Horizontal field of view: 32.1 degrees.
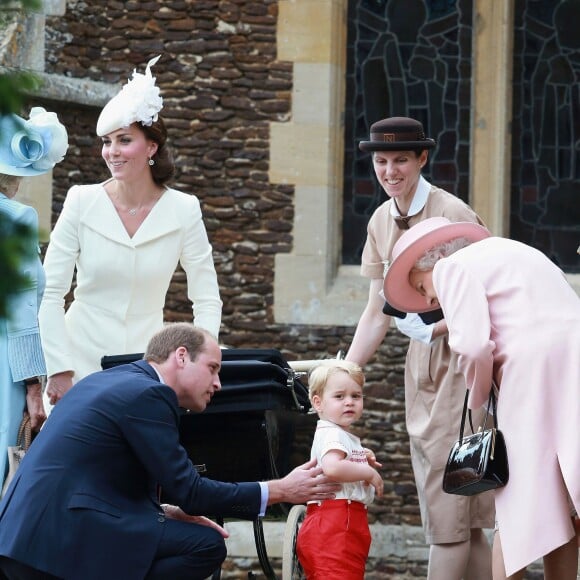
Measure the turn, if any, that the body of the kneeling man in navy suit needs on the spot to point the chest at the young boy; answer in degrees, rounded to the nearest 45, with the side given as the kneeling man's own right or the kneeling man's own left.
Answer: approximately 45° to the kneeling man's own left

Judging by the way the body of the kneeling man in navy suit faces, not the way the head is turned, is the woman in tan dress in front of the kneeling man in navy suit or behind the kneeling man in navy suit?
in front

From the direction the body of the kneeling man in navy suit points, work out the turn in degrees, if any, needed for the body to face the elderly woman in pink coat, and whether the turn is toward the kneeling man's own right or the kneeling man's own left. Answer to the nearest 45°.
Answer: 0° — they already face them

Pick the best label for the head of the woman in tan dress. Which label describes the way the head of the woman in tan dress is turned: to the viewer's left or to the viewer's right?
to the viewer's left

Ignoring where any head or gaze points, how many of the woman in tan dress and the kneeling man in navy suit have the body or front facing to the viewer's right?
1

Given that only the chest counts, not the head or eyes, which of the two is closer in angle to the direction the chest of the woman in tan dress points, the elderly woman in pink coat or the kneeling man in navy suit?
the kneeling man in navy suit

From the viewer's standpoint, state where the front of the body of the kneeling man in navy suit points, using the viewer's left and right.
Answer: facing to the right of the viewer

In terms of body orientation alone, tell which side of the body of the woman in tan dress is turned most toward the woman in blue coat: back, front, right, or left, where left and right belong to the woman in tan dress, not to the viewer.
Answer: front

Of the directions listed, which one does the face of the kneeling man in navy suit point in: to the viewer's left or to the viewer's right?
to the viewer's right

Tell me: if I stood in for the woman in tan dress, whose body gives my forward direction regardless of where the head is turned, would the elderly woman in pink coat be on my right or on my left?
on my left
